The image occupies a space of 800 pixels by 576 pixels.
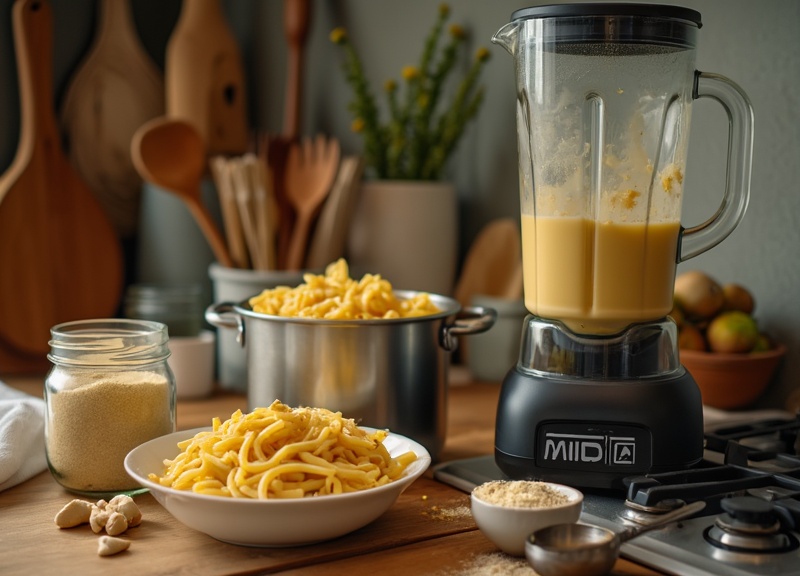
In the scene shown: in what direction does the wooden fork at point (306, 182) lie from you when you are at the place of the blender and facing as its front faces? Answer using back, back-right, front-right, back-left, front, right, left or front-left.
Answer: back-right

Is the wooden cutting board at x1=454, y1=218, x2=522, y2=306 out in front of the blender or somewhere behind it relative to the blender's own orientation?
behind

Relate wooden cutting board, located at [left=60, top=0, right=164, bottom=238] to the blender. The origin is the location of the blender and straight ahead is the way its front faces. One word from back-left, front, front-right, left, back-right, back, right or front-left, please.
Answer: back-right

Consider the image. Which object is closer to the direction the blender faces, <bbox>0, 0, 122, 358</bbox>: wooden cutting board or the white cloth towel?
the white cloth towel

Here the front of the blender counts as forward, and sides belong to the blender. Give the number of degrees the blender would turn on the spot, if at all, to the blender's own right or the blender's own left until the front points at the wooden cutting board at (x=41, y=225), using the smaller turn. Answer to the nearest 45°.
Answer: approximately 135° to the blender's own right

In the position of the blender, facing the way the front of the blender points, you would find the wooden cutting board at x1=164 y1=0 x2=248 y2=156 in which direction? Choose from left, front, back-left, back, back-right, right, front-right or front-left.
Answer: back-right

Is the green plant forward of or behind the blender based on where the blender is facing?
behind

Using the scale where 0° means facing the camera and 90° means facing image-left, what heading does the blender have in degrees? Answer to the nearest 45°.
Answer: approximately 0°
